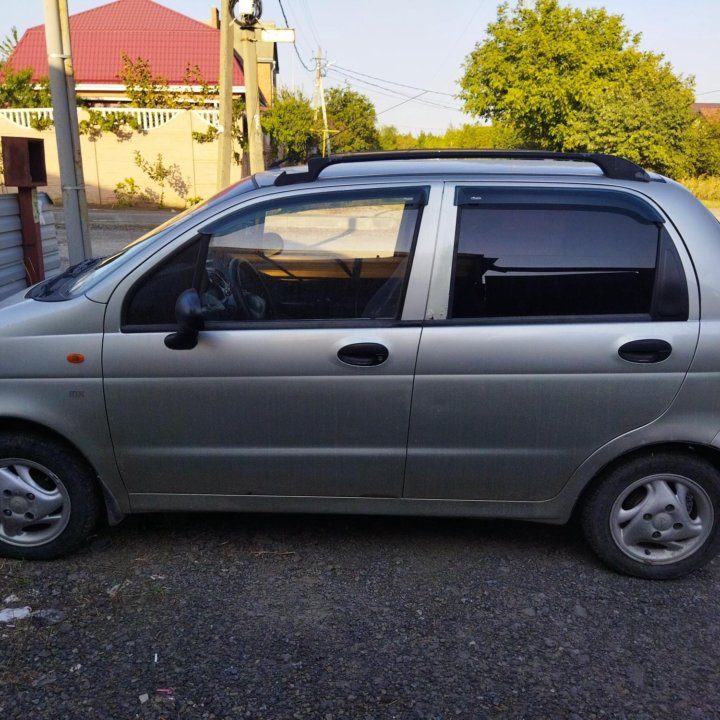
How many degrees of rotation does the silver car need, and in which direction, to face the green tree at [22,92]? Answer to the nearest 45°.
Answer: approximately 45° to its right

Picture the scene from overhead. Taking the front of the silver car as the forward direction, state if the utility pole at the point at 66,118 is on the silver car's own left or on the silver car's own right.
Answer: on the silver car's own right

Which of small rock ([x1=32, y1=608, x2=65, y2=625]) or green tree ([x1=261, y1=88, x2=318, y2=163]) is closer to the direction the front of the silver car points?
the small rock

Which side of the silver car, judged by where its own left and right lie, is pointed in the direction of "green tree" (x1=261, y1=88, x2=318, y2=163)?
right

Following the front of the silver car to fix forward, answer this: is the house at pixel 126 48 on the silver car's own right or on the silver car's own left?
on the silver car's own right

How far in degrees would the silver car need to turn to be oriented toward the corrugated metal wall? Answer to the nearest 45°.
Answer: approximately 45° to its right

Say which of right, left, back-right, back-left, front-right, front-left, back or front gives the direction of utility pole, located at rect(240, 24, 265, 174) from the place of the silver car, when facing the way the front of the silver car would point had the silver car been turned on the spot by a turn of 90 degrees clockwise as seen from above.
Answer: front

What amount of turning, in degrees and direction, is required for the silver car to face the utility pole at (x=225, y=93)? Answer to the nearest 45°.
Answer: approximately 90° to its right

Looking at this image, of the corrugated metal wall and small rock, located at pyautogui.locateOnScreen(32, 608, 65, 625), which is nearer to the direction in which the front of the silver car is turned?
the small rock

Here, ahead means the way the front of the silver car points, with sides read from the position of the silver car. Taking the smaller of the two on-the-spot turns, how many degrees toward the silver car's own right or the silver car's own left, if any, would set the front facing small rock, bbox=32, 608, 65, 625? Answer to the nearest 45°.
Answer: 0° — it already faces it

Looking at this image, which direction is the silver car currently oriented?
to the viewer's left
